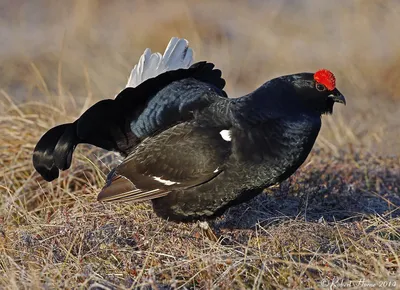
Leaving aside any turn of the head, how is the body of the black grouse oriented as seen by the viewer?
to the viewer's right
